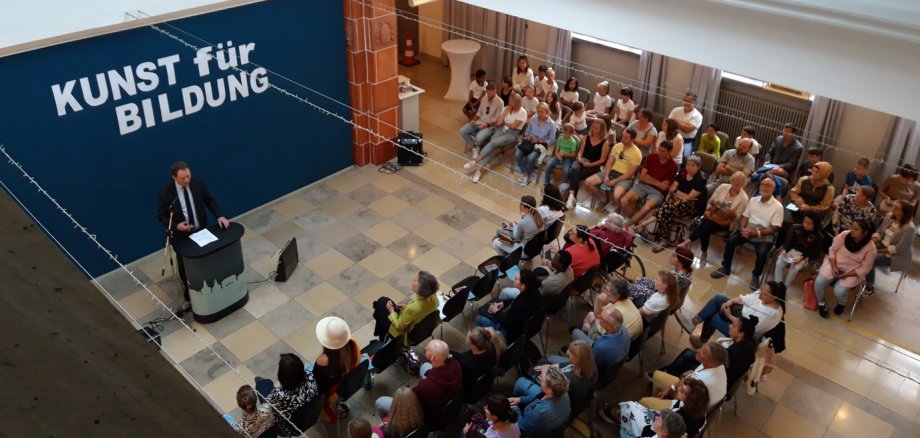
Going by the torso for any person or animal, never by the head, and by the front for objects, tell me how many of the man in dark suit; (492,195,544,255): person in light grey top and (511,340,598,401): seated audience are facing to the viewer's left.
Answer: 2

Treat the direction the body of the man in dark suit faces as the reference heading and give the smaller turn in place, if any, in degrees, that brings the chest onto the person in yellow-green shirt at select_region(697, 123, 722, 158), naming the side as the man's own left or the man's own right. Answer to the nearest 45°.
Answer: approximately 45° to the man's own left

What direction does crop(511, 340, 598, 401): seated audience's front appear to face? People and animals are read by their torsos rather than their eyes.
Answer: to the viewer's left

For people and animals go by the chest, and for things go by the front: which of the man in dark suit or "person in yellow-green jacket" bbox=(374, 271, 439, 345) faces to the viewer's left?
the person in yellow-green jacket

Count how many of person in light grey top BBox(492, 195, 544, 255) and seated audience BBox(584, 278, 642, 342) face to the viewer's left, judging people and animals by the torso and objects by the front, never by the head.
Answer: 2

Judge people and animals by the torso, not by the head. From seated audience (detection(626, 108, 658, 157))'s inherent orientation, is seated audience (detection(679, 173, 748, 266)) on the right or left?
on their left

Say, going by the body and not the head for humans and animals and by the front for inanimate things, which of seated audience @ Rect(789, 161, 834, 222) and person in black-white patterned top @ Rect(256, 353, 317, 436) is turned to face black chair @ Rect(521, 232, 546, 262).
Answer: seated audience @ Rect(789, 161, 834, 222)

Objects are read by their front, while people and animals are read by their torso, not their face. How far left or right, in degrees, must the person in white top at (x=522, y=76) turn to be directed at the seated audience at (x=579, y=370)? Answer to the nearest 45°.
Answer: approximately 45° to their left

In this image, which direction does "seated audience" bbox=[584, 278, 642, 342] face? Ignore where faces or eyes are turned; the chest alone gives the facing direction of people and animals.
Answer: to the viewer's left

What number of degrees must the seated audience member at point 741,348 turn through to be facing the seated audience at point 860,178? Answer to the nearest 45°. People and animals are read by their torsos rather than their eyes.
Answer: approximately 90° to their right

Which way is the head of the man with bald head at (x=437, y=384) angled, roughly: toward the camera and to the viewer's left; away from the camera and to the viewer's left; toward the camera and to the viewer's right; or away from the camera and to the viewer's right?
away from the camera and to the viewer's left

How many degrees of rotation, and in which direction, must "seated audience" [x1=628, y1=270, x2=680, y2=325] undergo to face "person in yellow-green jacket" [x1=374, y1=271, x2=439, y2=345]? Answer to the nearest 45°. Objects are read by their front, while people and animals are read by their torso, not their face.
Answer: approximately 45° to their left

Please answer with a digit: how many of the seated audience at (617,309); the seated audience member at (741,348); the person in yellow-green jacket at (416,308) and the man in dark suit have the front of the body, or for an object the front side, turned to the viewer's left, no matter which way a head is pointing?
3

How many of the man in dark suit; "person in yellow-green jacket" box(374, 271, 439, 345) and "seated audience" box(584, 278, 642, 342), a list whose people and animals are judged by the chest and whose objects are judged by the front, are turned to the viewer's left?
2
